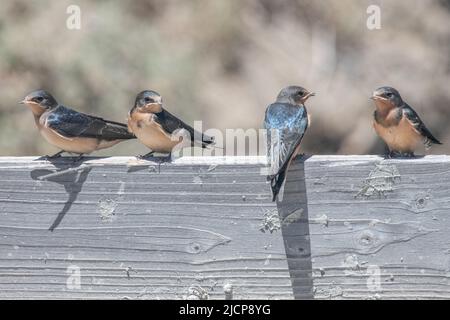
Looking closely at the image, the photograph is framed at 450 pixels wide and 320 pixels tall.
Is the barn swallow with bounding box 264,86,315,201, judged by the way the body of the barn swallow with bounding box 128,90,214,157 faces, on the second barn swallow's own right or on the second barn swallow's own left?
on the second barn swallow's own left

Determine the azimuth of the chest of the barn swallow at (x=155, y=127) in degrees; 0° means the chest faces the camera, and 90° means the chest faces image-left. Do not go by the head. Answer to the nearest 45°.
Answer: approximately 45°

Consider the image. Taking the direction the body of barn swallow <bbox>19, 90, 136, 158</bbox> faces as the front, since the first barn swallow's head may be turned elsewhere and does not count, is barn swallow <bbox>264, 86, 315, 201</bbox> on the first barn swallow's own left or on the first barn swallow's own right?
on the first barn swallow's own left

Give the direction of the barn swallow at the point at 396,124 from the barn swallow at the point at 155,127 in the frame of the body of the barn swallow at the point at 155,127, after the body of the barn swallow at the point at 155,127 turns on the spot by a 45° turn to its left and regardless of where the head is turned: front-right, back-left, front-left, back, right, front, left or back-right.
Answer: left

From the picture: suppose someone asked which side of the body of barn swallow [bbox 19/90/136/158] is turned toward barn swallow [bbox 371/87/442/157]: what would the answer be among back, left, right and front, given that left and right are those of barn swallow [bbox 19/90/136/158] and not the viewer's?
back

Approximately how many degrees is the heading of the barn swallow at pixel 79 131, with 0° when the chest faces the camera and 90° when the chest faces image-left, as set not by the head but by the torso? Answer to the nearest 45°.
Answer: approximately 90°

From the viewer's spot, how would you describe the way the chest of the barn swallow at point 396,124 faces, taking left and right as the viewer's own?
facing the viewer and to the left of the viewer

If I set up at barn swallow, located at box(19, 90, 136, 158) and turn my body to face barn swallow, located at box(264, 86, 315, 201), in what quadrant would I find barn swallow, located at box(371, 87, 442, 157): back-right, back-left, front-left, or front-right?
front-left

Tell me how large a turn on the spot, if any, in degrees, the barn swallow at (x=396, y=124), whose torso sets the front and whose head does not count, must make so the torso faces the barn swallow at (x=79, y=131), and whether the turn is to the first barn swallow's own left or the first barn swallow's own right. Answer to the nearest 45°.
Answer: approximately 45° to the first barn swallow's own right
